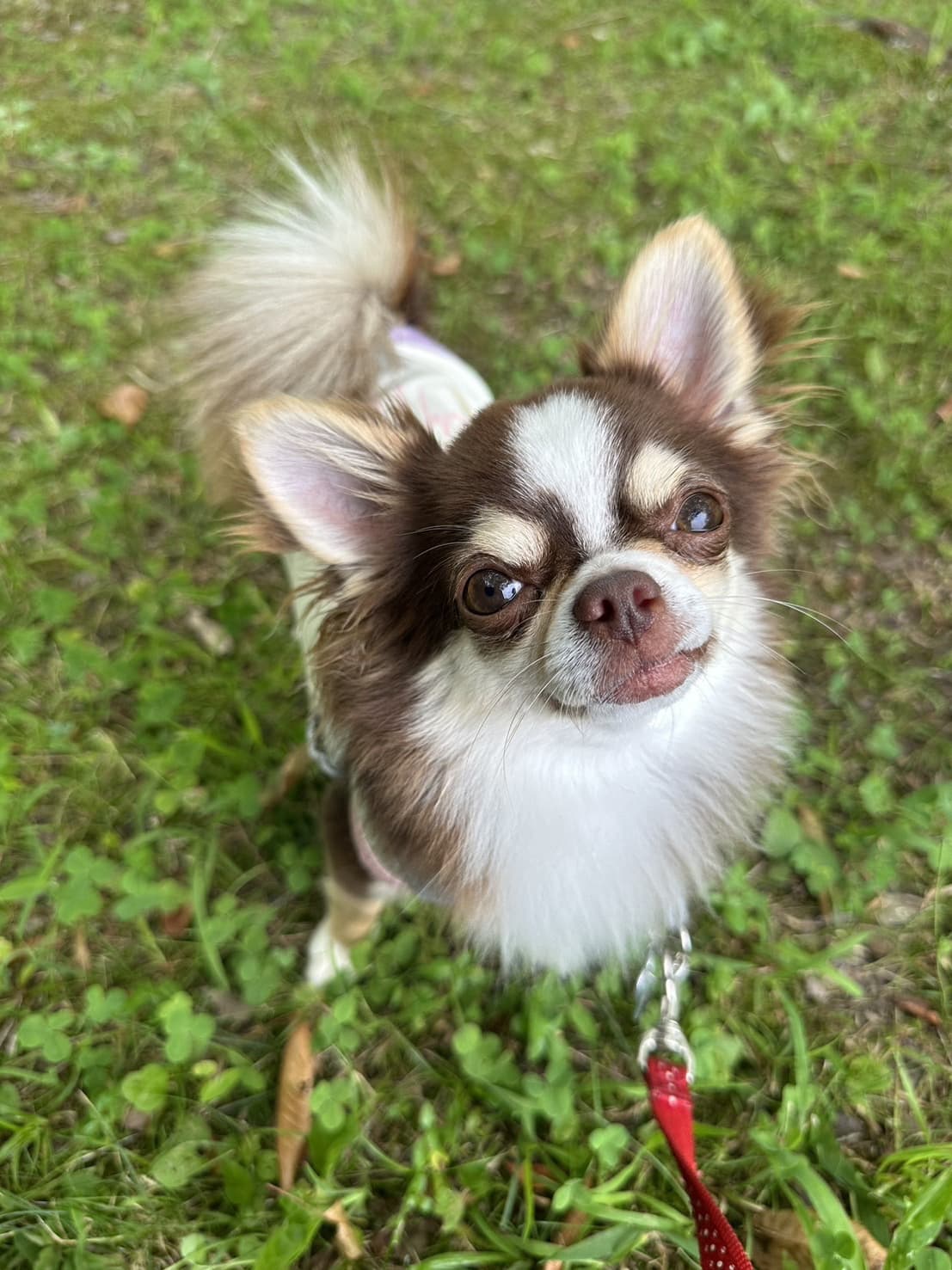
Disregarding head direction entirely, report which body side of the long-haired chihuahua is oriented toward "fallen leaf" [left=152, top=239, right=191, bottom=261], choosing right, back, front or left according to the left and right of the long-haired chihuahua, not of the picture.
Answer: back

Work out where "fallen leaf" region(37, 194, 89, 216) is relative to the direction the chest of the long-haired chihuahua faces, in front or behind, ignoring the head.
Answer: behind

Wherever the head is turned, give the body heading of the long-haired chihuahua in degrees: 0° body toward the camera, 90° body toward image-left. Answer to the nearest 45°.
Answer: approximately 315°
